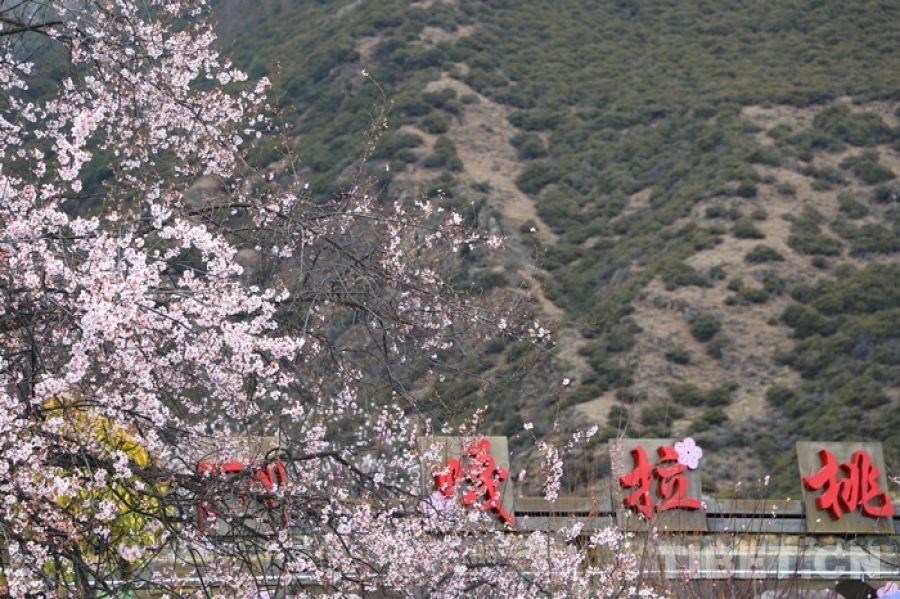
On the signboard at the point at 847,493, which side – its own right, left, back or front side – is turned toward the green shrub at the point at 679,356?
back

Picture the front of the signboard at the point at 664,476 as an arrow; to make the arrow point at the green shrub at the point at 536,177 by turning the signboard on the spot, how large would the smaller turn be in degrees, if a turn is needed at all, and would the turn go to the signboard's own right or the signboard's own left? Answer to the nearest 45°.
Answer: approximately 180°

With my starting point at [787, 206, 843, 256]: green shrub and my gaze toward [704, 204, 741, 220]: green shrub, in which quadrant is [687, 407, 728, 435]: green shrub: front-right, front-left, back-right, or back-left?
front-left

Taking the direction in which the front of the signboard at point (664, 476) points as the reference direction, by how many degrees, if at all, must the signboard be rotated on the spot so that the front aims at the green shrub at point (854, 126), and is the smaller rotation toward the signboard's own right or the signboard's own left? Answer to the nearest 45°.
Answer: approximately 180°

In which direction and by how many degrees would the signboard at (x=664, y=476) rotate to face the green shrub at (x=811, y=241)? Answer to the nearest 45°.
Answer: approximately 180°

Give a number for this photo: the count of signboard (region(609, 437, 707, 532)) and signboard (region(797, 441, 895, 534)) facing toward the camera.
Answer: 2

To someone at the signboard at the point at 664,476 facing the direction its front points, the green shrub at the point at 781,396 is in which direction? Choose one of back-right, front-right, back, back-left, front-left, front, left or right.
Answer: back

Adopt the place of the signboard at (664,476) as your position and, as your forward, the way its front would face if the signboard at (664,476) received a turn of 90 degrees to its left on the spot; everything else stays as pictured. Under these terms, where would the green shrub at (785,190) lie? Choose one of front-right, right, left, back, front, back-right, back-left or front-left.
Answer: left

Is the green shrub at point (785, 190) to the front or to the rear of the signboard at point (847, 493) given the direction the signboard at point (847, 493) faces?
to the rear

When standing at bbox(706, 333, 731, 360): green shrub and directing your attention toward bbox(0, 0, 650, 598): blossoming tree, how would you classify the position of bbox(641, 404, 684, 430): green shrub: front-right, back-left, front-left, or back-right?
front-right

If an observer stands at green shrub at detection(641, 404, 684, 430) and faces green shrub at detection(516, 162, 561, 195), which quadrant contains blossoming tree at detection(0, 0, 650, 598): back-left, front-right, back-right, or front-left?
back-left

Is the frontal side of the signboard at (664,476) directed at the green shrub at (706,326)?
no

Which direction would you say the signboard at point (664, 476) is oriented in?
toward the camera

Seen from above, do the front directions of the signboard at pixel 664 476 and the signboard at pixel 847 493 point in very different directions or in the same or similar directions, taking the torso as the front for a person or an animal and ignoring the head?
same or similar directions

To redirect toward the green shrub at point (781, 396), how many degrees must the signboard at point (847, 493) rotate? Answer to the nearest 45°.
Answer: approximately 180°

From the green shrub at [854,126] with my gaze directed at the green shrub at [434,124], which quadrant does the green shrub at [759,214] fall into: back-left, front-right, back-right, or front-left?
front-left
